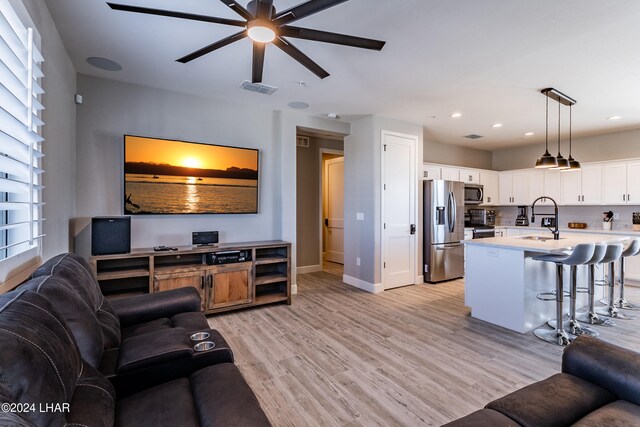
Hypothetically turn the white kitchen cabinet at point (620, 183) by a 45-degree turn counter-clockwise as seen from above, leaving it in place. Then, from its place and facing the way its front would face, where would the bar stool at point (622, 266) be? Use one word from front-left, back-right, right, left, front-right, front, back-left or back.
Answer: front-right

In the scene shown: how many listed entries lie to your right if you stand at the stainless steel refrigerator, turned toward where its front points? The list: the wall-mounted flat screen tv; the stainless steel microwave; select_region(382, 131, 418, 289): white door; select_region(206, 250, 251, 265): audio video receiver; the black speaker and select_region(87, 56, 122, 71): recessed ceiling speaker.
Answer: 5

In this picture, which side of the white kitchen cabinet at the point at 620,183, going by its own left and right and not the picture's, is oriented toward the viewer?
front

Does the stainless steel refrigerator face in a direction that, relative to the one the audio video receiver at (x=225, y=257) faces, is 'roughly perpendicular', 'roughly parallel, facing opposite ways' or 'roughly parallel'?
roughly parallel

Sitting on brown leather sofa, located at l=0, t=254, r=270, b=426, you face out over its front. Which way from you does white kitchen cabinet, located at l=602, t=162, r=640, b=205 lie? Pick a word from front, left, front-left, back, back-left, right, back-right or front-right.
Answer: front

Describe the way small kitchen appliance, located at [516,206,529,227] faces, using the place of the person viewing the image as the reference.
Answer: facing the viewer and to the left of the viewer

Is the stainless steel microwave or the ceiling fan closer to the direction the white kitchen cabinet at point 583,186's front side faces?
the ceiling fan

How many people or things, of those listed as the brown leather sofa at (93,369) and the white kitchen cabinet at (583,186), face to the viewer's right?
1

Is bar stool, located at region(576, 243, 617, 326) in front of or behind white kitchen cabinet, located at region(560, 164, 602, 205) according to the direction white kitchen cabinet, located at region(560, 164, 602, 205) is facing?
in front

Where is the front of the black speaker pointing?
toward the camera

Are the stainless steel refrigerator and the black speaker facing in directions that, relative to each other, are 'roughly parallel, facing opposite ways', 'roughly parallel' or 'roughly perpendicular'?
roughly parallel

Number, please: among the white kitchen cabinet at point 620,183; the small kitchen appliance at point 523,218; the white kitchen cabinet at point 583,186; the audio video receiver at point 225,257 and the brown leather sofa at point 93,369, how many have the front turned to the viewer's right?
1

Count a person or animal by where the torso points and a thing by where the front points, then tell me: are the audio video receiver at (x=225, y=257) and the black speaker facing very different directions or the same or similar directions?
same or similar directions

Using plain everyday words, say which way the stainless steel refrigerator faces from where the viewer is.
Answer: facing the viewer and to the right of the viewer
